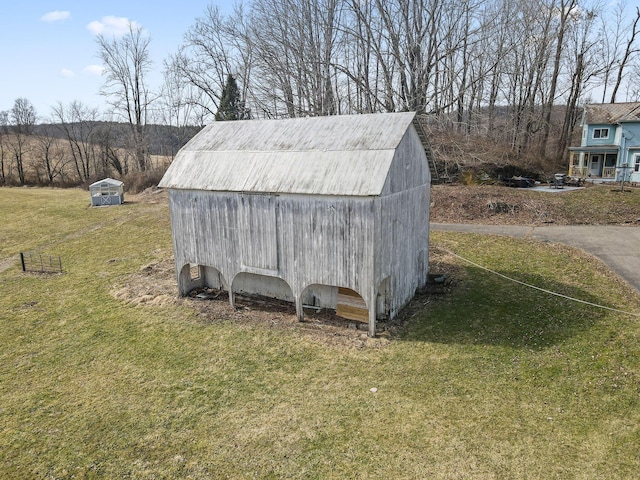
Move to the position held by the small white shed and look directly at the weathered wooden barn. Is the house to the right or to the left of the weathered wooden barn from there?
left

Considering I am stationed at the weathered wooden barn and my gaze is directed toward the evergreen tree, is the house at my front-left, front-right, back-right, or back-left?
front-right

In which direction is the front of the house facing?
toward the camera

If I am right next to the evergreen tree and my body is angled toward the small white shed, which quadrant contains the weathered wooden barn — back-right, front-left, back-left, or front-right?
front-left

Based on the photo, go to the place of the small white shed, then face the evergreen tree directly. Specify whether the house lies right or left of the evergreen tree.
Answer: right

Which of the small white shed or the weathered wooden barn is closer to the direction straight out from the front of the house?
the weathered wooden barn

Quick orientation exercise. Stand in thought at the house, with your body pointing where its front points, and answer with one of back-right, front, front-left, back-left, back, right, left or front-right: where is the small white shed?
front-right

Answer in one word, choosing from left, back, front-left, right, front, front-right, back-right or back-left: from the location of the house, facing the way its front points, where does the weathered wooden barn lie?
front

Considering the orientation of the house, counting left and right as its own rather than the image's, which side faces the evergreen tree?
right
